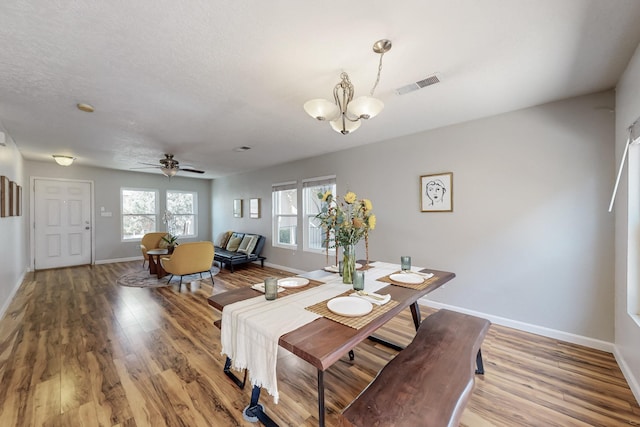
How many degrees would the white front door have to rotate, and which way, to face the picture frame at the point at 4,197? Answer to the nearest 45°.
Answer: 0° — it already faces it

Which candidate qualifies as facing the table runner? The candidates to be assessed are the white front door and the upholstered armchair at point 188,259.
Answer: the white front door

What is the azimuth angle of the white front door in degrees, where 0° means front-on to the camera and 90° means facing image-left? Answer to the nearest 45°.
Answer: approximately 0°

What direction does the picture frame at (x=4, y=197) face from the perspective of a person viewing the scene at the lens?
facing to the right of the viewer

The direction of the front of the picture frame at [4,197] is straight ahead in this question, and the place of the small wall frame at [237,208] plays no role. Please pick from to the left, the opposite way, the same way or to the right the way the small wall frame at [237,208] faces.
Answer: the opposite way

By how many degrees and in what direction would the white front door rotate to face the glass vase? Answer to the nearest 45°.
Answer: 0° — it already faces it

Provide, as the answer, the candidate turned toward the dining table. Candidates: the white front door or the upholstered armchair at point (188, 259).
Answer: the white front door

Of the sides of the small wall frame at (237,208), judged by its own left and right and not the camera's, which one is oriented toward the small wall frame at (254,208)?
left
